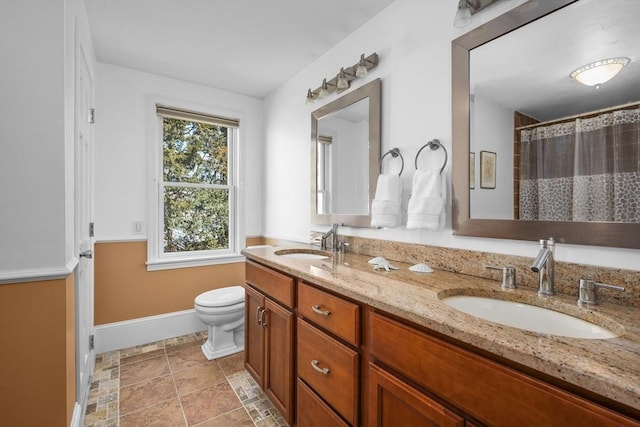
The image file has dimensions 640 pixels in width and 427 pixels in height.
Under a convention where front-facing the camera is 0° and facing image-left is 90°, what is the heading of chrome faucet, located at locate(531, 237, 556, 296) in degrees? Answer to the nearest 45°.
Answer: approximately 45°

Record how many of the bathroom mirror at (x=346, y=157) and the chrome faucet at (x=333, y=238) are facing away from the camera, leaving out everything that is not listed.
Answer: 0

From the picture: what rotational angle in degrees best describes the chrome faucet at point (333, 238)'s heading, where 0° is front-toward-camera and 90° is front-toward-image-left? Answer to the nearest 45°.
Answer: approximately 45°

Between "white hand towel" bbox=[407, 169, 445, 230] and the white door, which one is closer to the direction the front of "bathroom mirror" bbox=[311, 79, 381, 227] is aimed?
the white door

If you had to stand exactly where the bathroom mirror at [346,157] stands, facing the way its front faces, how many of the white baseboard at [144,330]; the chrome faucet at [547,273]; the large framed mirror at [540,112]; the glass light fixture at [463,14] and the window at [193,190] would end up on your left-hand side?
3

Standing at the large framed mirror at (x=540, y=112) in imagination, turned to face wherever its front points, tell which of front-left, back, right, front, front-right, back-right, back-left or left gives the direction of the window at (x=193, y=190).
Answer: front-right
